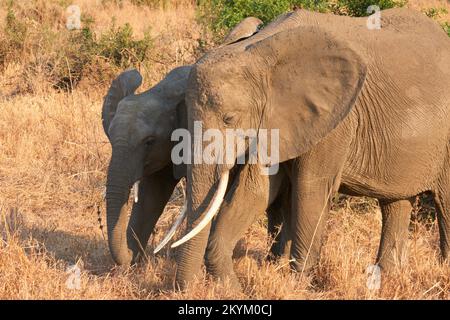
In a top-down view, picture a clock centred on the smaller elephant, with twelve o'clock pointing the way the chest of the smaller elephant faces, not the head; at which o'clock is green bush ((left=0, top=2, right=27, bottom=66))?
The green bush is roughly at 4 o'clock from the smaller elephant.

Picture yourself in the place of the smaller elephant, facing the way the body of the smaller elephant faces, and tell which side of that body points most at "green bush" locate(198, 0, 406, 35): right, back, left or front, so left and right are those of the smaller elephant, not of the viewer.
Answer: back

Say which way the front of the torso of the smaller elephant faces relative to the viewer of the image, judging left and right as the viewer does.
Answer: facing the viewer and to the left of the viewer

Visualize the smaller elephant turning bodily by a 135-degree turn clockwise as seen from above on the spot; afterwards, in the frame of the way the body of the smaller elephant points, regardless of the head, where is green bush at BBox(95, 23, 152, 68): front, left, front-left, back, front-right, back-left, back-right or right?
front

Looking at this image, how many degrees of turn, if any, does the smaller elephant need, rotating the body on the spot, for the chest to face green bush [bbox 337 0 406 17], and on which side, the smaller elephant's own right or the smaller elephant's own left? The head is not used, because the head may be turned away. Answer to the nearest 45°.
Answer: approximately 180°

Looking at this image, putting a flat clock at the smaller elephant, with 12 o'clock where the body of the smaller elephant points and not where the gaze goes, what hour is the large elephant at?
The large elephant is roughly at 8 o'clock from the smaller elephant.

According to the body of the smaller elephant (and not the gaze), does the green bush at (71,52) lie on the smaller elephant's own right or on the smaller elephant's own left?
on the smaller elephant's own right
